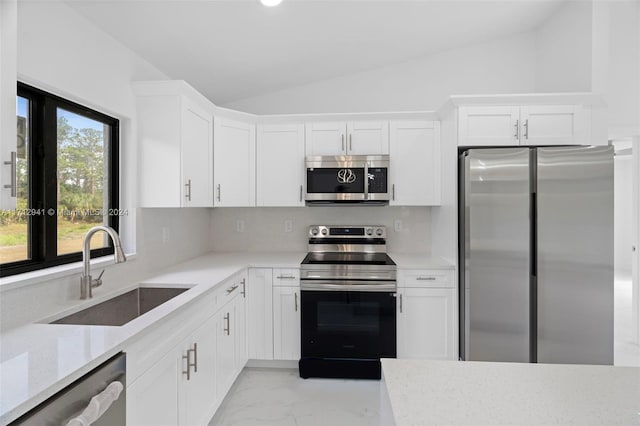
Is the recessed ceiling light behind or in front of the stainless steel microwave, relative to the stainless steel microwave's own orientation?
in front

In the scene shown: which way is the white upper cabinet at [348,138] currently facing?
toward the camera

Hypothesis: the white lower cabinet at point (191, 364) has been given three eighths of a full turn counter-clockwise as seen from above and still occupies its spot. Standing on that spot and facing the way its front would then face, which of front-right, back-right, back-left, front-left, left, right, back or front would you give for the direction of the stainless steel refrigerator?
right

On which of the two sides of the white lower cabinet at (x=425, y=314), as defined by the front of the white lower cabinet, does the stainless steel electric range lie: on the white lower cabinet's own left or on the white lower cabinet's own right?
on the white lower cabinet's own right

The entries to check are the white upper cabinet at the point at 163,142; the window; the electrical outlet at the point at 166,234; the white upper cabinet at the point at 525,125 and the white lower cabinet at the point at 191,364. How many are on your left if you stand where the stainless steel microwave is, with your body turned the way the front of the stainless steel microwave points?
1

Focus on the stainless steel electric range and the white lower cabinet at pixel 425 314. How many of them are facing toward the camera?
2

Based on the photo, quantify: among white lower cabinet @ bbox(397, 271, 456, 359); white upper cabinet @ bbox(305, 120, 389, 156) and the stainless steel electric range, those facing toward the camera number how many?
3

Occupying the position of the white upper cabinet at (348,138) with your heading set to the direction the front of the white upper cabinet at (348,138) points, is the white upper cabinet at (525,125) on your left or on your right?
on your left

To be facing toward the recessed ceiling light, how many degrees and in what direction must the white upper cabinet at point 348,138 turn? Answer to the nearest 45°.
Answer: approximately 45° to its right

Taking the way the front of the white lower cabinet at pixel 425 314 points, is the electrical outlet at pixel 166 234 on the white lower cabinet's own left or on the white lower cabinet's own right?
on the white lower cabinet's own right

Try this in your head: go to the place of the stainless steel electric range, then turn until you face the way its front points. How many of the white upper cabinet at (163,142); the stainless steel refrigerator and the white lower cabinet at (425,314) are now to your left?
2

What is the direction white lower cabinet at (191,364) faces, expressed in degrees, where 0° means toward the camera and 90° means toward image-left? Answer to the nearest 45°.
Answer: approximately 315°

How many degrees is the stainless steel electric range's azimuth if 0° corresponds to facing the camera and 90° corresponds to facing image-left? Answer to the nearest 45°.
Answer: approximately 0°

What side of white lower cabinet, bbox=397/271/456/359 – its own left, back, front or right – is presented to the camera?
front
